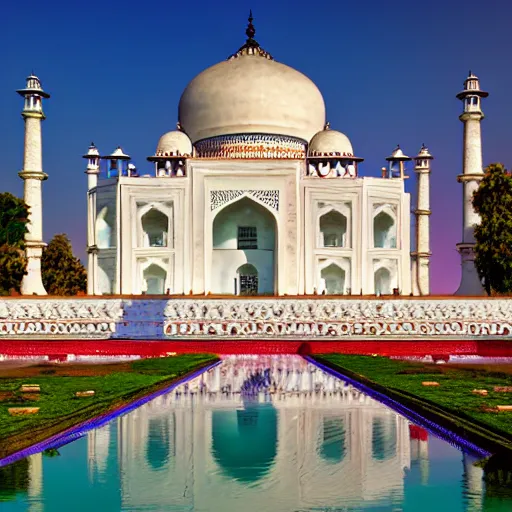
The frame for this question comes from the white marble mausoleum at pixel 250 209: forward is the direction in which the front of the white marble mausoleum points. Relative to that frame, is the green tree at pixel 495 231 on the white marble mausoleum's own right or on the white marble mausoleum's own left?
on the white marble mausoleum's own left

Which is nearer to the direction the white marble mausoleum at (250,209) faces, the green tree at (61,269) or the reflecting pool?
the reflecting pool

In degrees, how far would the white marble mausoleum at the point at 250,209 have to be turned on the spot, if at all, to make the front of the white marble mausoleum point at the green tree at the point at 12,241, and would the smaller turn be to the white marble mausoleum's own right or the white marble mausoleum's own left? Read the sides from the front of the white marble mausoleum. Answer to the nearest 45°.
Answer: approximately 90° to the white marble mausoleum's own right

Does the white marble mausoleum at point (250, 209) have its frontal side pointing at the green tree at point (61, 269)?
no

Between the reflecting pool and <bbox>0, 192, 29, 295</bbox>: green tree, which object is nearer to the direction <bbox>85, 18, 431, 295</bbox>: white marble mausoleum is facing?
the reflecting pool

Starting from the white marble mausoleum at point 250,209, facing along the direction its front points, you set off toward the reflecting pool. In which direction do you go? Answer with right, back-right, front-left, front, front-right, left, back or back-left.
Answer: front

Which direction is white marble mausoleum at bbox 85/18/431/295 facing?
toward the camera
